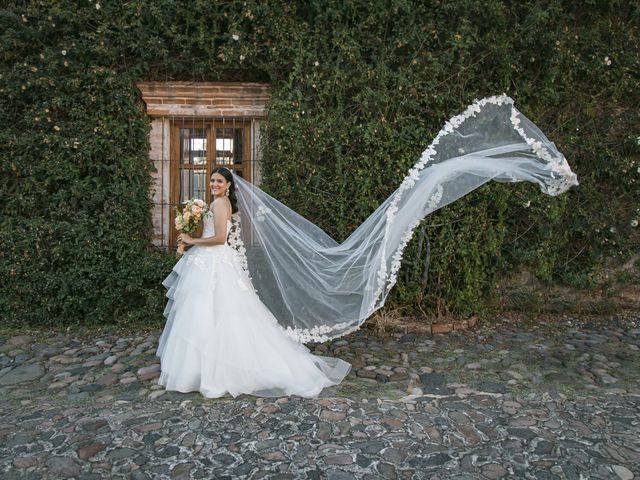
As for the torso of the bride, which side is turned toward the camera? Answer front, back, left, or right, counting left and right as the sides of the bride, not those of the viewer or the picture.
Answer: left

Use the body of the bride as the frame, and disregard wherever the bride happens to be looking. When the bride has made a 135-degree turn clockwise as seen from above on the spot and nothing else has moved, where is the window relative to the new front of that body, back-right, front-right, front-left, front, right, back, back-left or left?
left
